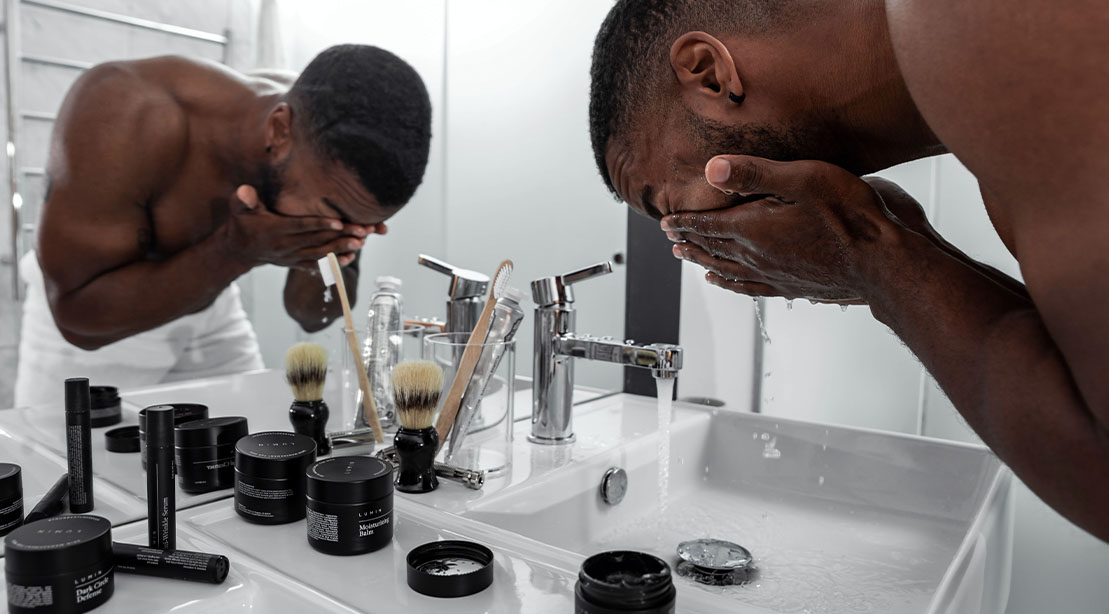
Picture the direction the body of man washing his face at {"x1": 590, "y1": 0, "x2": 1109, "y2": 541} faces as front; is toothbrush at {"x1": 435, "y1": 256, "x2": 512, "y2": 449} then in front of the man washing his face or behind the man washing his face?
in front

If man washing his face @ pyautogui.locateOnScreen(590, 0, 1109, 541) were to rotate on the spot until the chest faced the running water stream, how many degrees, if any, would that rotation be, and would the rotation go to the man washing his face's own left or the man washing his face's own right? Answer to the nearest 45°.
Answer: approximately 45° to the man washing his face's own right

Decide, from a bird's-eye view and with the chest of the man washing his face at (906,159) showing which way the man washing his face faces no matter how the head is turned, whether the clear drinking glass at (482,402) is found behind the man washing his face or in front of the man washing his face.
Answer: in front

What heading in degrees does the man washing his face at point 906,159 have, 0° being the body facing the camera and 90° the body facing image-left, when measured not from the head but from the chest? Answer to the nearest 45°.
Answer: approximately 90°

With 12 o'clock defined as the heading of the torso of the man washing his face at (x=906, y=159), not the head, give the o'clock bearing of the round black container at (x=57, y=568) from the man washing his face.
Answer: The round black container is roughly at 11 o'clock from the man washing his face.
